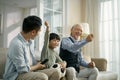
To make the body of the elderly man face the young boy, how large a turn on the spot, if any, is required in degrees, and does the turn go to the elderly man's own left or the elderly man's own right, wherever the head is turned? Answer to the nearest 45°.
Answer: approximately 90° to the elderly man's own right

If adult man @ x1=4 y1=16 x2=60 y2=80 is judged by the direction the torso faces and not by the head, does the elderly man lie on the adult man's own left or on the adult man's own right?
on the adult man's own left

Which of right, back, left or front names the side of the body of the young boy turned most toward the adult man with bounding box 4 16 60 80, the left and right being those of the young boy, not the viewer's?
right

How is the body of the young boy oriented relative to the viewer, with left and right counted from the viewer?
facing the viewer and to the right of the viewer

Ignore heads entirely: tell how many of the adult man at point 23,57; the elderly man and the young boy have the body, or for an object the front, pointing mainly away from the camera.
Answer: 0

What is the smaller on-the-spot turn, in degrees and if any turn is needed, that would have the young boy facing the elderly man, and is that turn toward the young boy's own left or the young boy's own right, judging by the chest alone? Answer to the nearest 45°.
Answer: approximately 90° to the young boy's own left

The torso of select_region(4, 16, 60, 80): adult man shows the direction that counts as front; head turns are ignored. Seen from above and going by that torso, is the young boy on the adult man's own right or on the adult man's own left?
on the adult man's own left
